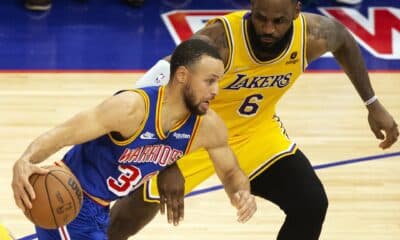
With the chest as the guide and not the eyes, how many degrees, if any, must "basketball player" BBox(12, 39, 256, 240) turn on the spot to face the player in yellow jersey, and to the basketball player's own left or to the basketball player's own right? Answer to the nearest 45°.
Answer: approximately 90° to the basketball player's own left
